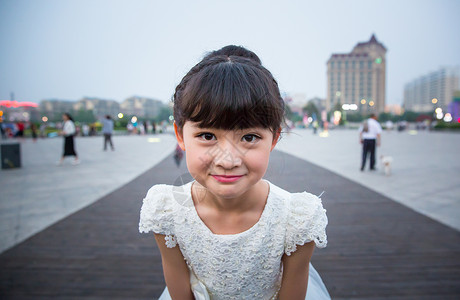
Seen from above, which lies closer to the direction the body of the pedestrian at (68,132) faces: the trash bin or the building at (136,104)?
the trash bin

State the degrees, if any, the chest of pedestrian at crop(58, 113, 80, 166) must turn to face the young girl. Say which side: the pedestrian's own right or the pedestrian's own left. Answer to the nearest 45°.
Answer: approximately 90° to the pedestrian's own left

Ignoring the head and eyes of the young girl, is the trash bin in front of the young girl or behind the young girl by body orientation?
behind

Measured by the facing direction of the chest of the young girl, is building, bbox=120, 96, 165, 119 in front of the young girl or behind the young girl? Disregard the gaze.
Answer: behind

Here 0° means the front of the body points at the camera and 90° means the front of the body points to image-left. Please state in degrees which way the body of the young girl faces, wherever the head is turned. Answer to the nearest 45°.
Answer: approximately 0°

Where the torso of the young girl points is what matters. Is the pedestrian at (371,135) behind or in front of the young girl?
behind

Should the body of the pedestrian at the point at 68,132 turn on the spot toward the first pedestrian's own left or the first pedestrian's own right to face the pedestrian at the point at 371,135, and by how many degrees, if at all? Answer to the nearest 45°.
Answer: approximately 135° to the first pedestrian's own left
